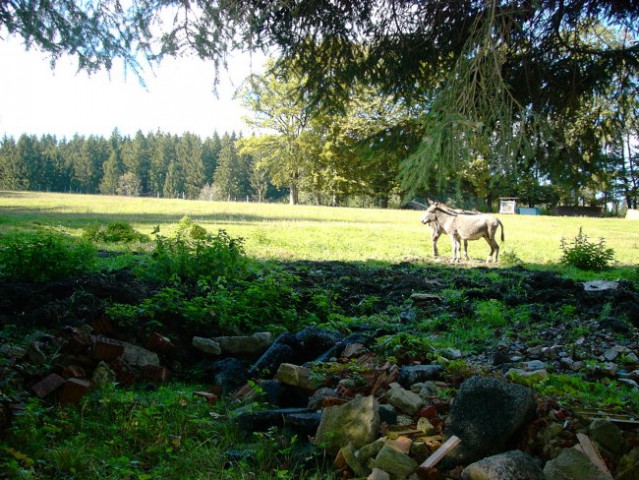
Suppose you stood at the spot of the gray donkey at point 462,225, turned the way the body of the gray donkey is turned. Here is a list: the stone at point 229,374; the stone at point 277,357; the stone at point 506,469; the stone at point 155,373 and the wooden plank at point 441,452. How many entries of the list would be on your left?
5

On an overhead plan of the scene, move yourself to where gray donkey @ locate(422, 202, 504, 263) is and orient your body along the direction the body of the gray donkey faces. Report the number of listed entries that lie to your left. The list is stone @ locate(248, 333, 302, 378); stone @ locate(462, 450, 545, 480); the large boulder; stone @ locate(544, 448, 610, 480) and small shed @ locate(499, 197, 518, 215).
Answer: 4

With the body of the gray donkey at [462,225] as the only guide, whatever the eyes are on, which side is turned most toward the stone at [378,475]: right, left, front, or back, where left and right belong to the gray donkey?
left

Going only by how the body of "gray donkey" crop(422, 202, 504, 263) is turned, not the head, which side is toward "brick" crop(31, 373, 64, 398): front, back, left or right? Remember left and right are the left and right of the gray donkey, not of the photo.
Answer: left

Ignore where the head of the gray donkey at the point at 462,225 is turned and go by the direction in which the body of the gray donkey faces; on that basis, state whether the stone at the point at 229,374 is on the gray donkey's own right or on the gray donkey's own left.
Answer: on the gray donkey's own left

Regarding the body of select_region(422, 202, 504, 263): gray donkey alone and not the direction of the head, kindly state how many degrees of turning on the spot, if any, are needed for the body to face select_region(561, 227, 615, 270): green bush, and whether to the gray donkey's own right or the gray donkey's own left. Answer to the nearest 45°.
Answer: approximately 180°

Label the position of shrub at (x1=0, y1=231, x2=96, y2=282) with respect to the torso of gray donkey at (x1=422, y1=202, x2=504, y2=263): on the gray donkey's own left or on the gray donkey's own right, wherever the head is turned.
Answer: on the gray donkey's own left

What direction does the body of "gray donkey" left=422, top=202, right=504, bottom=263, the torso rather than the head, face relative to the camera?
to the viewer's left

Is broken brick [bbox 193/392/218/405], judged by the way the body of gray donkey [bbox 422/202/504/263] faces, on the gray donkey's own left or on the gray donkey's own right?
on the gray donkey's own left

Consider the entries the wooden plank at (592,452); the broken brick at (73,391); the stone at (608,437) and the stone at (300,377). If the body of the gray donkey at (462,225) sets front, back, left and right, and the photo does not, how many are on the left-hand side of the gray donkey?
4

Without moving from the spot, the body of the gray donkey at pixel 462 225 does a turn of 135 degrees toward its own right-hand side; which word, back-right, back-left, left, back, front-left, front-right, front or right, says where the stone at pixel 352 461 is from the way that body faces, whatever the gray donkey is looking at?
back-right

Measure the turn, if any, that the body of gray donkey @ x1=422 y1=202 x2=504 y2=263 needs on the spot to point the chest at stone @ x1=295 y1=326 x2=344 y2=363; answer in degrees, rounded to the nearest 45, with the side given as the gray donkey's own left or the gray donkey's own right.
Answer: approximately 90° to the gray donkey's own left

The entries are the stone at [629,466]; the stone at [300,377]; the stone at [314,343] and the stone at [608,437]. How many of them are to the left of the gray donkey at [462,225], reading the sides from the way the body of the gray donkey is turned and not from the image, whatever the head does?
4
